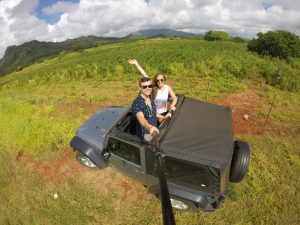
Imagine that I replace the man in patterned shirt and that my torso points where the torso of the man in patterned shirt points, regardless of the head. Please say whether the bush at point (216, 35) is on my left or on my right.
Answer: on my left

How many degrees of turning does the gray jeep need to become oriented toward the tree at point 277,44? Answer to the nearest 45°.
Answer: approximately 90° to its right

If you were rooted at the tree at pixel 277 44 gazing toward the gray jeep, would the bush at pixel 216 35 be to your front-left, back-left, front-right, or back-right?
back-right

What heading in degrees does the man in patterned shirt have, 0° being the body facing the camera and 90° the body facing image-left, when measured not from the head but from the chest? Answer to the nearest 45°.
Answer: approximately 315°

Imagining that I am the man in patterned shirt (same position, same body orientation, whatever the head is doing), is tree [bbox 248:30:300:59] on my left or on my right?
on my left

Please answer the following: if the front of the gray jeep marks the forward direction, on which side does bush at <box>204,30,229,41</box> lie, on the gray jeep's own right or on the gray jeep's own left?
on the gray jeep's own right

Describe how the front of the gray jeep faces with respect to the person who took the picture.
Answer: facing away from the viewer and to the left of the viewer
